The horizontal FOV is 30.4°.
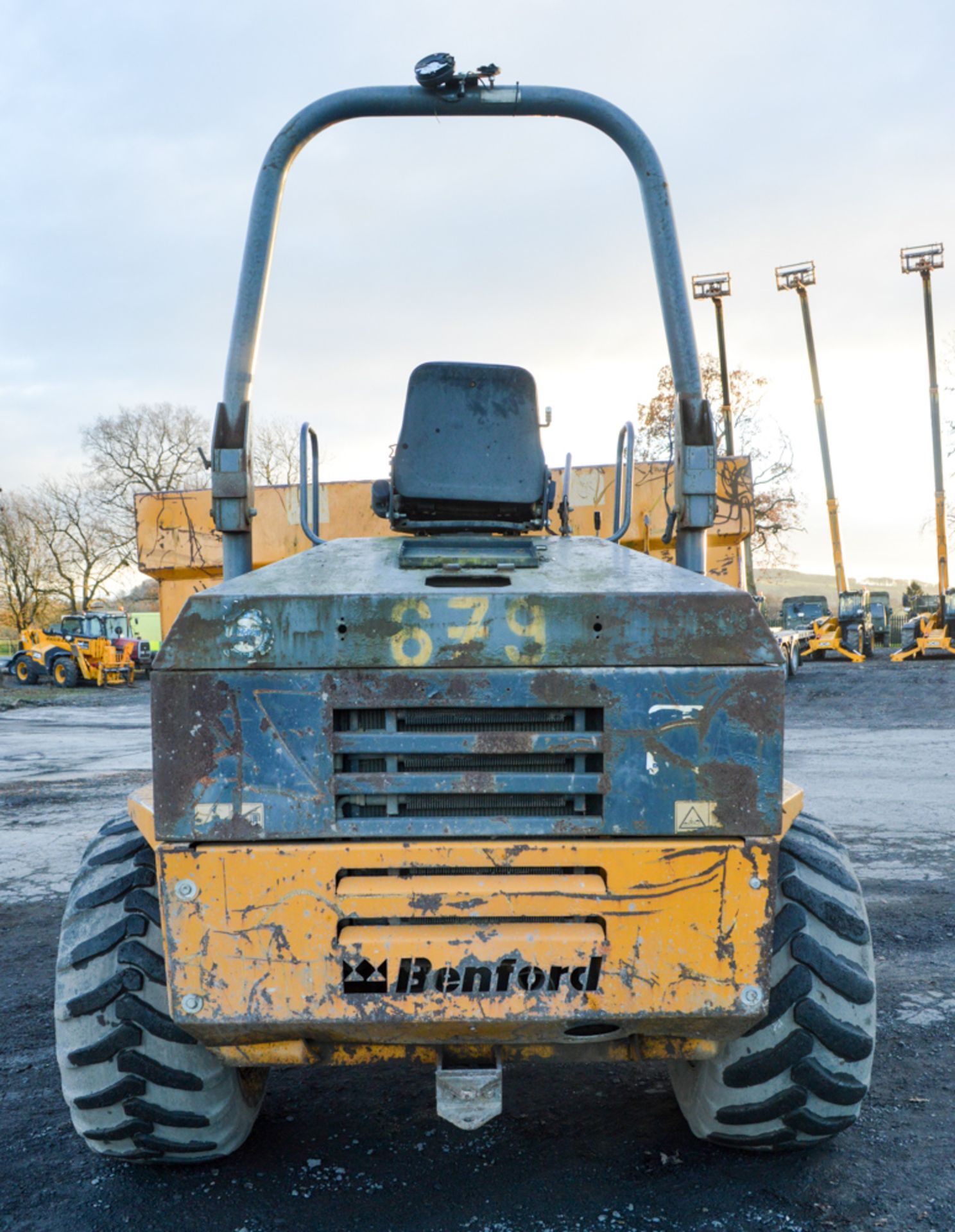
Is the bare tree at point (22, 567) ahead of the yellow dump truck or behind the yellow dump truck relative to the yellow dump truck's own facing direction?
ahead

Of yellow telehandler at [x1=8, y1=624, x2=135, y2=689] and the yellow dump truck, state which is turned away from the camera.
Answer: the yellow dump truck

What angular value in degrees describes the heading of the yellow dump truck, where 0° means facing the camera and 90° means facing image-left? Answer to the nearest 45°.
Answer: approximately 180°

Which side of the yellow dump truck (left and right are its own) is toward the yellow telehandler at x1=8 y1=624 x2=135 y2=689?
front

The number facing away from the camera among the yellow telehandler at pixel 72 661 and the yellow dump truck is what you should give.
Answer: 1
